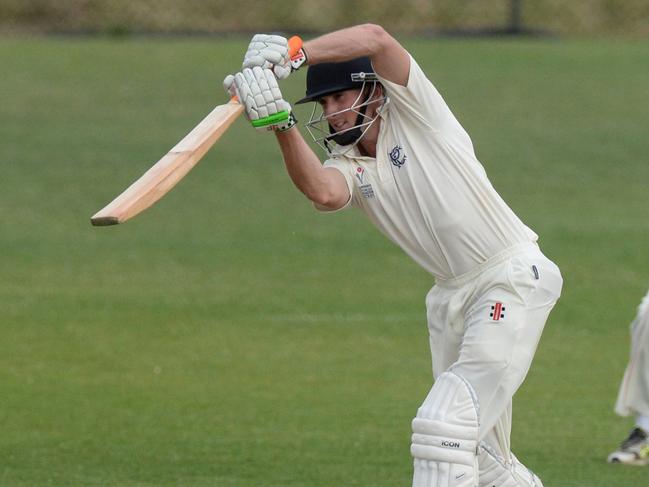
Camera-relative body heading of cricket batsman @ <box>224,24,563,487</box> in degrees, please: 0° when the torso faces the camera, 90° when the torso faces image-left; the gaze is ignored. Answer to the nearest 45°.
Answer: approximately 45°

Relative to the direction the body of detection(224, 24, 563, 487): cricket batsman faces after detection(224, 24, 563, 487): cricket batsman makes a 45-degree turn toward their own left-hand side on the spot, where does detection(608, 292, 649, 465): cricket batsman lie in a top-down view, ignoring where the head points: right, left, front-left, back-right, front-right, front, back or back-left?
back-left
